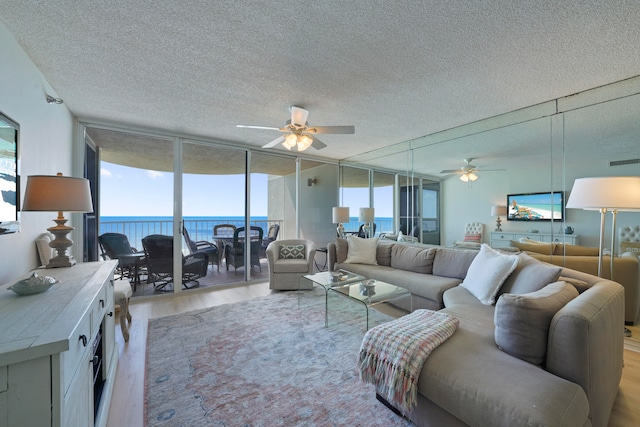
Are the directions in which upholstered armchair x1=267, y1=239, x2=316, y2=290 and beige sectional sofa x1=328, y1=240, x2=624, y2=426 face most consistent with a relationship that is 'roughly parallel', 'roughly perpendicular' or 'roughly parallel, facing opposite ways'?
roughly perpendicular

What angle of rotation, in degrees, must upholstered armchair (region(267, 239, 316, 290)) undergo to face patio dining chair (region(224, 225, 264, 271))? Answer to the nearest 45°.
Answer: approximately 135° to its right

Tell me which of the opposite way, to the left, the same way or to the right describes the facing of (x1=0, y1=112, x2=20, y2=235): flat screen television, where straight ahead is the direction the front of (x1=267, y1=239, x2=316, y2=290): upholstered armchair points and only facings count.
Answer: to the left

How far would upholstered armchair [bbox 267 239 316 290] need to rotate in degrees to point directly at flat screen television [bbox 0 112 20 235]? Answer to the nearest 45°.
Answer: approximately 45° to its right

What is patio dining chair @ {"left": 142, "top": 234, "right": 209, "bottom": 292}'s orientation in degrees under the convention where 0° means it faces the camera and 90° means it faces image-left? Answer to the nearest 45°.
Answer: approximately 225°

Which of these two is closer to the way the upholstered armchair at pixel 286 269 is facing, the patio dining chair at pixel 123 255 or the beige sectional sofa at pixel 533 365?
the beige sectional sofa

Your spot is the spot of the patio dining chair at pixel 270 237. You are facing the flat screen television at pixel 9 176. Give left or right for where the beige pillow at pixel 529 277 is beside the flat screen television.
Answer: left

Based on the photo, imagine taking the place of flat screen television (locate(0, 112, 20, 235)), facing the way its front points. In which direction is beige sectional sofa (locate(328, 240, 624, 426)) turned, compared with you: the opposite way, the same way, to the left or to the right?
the opposite way

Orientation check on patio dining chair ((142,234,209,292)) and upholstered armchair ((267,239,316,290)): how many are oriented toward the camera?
1
